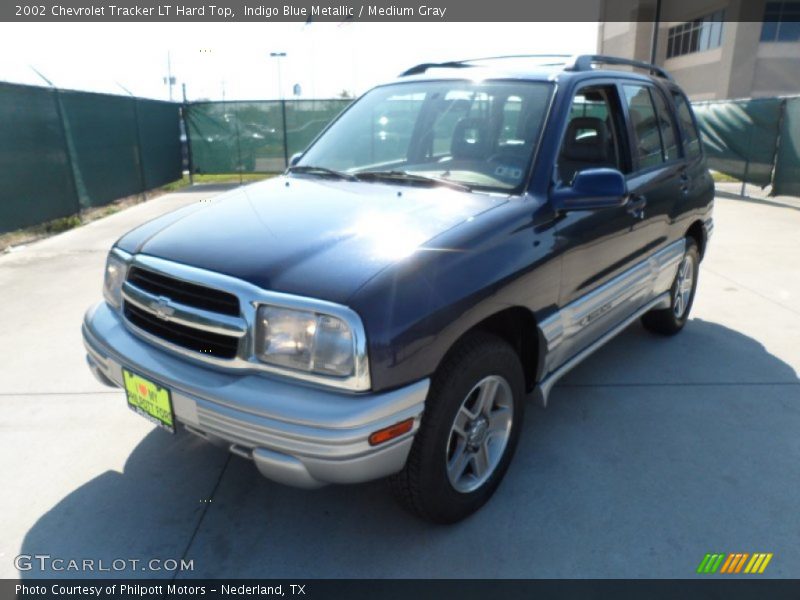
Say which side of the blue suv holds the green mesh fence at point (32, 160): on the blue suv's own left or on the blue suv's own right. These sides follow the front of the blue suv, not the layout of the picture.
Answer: on the blue suv's own right

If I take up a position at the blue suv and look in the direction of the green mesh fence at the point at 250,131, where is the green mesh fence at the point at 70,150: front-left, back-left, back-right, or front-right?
front-left

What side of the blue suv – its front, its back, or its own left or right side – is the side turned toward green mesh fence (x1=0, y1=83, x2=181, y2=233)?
right

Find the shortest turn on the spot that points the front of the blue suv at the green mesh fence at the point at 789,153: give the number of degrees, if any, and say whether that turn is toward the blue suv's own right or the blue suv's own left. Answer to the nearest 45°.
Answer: approximately 180°

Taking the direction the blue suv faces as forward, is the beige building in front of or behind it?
behind

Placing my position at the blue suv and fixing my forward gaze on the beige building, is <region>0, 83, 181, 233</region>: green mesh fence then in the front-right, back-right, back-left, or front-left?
front-left

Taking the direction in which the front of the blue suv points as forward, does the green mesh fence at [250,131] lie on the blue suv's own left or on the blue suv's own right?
on the blue suv's own right

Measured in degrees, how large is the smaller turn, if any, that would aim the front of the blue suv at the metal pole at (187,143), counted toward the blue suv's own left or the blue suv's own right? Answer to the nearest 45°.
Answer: approximately 135° to the blue suv's own right

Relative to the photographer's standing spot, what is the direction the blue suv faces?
facing the viewer and to the left of the viewer
